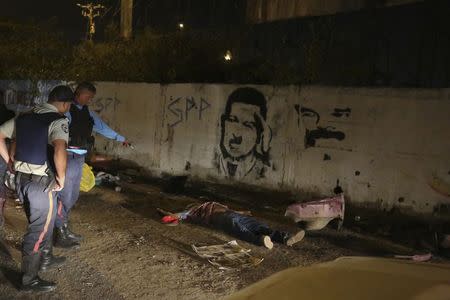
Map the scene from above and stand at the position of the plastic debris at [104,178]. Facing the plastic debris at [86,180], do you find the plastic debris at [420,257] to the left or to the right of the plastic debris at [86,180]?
left

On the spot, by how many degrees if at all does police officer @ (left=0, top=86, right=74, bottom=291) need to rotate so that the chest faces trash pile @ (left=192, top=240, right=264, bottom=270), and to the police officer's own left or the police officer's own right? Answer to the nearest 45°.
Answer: approximately 45° to the police officer's own right

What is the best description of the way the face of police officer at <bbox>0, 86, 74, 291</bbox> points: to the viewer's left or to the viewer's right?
to the viewer's right

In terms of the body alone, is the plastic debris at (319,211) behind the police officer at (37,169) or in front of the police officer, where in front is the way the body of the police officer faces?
in front

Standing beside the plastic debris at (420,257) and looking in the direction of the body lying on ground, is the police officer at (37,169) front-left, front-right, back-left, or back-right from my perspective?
front-left

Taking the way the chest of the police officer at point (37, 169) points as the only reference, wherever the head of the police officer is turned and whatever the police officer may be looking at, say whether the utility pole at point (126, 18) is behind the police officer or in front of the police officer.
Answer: in front

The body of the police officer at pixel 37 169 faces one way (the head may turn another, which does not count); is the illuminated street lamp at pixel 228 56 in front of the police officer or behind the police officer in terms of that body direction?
in front

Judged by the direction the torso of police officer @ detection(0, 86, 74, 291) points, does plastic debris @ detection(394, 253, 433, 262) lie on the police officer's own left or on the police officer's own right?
on the police officer's own right

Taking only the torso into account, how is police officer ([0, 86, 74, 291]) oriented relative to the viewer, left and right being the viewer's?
facing away from the viewer and to the right of the viewer

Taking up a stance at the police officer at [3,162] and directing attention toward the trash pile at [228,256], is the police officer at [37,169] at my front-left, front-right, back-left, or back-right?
front-right

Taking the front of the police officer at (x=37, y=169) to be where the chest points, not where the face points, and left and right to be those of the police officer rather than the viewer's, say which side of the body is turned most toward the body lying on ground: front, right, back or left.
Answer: front

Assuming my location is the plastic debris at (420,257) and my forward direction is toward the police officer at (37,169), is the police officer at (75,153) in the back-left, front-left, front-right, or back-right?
front-right
